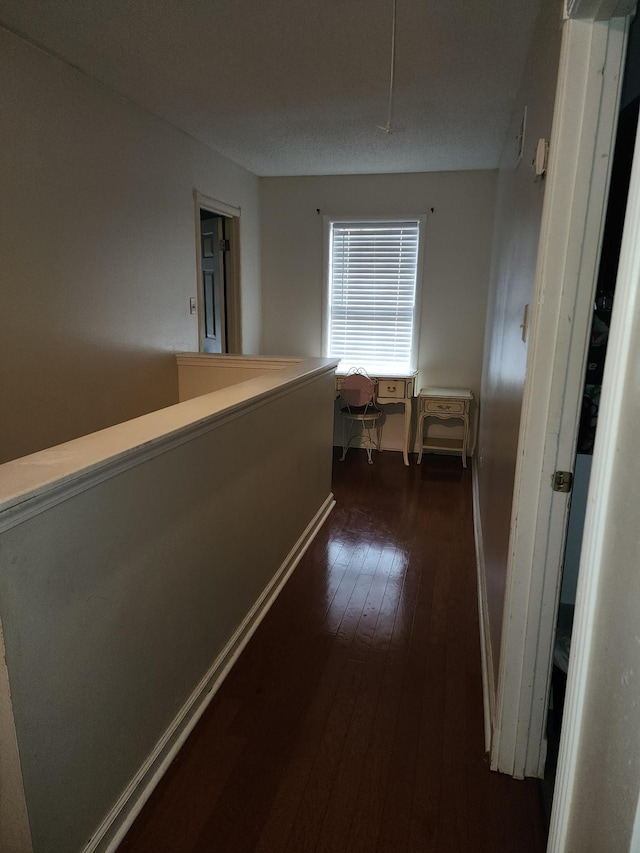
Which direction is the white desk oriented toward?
toward the camera

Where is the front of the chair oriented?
away from the camera

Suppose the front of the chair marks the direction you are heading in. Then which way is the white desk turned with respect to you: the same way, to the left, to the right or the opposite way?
the opposite way

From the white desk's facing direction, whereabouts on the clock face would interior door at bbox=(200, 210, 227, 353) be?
The interior door is roughly at 3 o'clock from the white desk.

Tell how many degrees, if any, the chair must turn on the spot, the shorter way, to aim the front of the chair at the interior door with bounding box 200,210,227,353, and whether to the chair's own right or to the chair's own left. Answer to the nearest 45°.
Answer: approximately 90° to the chair's own left

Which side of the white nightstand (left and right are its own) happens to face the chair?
right

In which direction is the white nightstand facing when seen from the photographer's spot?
facing the viewer

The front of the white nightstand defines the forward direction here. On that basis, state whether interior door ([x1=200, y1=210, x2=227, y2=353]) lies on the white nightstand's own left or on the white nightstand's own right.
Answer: on the white nightstand's own right

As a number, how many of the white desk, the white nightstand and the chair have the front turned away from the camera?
1

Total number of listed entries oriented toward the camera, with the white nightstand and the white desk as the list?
2

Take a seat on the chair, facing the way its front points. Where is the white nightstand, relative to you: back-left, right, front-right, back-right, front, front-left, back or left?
right
